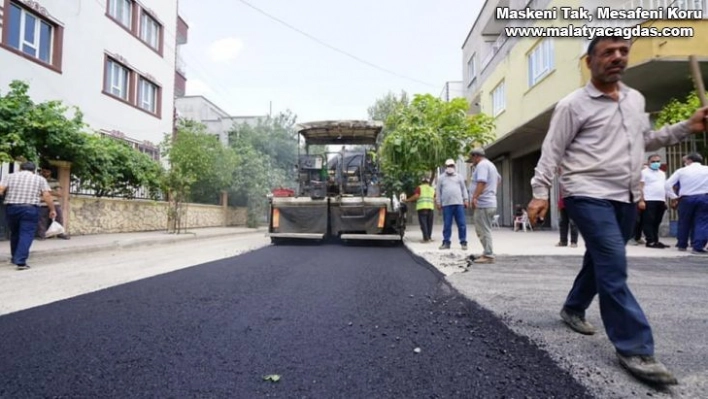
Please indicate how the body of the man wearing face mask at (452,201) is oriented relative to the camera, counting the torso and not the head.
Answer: toward the camera

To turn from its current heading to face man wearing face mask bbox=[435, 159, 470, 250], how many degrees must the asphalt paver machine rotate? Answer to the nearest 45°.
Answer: approximately 135° to its right

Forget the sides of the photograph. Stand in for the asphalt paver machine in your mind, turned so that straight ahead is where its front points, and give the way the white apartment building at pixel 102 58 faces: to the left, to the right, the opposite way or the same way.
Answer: to the right

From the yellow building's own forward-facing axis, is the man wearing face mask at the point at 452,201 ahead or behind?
ahead

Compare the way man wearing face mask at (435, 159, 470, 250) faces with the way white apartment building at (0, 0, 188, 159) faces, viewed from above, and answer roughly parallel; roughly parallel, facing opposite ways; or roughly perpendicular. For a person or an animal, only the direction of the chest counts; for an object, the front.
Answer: roughly perpendicular

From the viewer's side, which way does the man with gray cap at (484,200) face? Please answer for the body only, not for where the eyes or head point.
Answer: to the viewer's left

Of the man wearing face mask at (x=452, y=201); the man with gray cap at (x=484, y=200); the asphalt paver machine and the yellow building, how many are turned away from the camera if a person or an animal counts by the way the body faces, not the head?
1

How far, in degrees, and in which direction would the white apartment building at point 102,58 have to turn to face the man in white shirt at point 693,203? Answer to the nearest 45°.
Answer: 0° — it already faces them

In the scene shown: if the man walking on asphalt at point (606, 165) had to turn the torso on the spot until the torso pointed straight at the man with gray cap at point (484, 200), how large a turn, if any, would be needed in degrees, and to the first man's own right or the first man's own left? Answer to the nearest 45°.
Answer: approximately 180°

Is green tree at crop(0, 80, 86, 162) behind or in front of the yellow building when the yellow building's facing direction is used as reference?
in front

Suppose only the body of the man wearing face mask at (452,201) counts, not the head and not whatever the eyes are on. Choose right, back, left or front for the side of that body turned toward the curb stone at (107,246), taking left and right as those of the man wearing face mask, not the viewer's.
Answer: right

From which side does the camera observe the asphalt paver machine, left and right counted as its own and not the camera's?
back

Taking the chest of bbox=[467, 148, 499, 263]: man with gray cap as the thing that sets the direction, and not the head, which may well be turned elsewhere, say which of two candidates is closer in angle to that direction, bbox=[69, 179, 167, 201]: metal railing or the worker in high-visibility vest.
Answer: the metal railing
